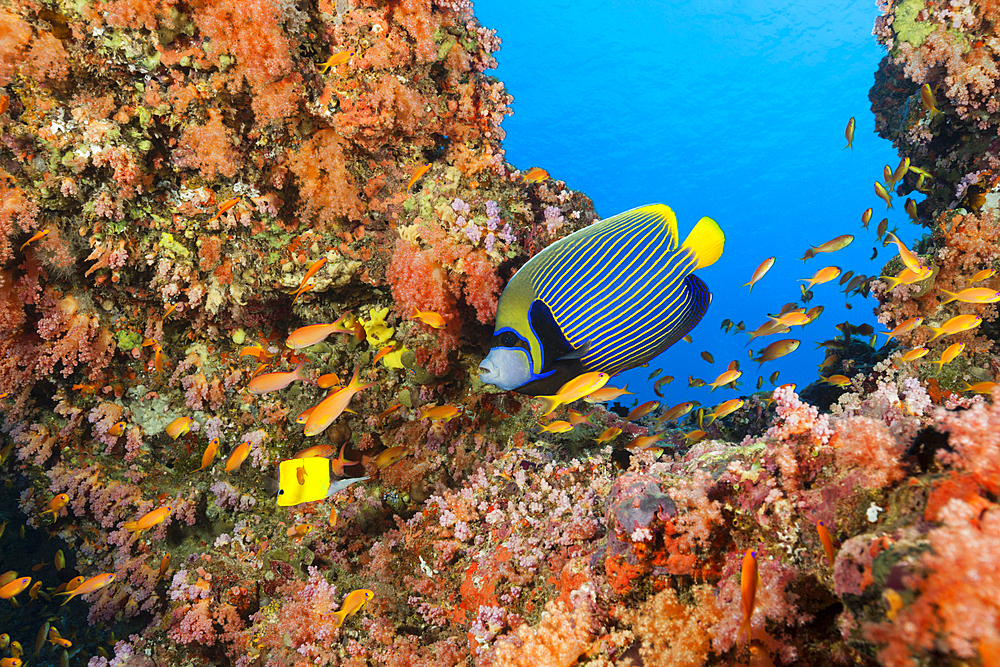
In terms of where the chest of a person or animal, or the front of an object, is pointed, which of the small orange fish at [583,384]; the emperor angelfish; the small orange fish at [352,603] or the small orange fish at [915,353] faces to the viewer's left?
the emperor angelfish

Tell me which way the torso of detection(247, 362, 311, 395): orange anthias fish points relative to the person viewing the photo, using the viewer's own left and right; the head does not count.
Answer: facing to the left of the viewer

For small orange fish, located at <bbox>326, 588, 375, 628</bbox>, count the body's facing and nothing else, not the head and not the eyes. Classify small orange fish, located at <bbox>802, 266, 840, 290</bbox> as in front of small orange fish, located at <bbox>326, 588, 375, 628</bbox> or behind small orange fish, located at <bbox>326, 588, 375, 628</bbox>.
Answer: in front

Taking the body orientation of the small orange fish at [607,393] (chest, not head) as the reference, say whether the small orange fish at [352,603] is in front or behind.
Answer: in front

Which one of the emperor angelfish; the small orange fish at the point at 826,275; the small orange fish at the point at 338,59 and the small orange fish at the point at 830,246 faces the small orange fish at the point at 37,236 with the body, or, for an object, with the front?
the emperor angelfish
